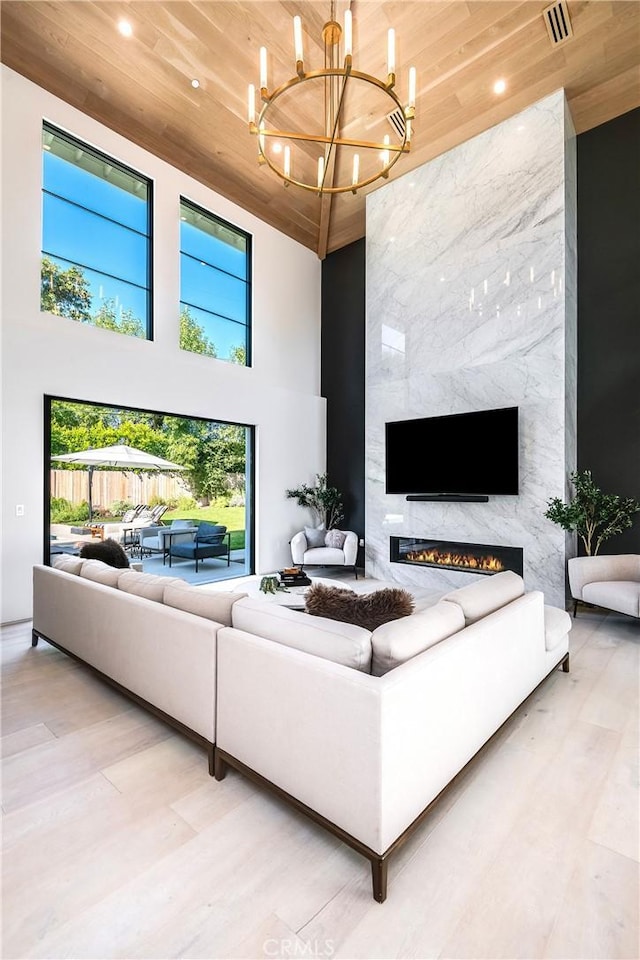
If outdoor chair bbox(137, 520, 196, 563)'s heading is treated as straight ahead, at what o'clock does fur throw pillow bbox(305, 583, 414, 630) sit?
The fur throw pillow is roughly at 10 o'clock from the outdoor chair.

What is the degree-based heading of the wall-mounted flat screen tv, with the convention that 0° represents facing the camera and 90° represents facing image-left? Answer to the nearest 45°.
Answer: approximately 45°

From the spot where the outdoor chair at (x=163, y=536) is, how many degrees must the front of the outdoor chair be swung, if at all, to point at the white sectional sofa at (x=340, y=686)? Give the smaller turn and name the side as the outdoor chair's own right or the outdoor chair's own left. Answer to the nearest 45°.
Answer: approximately 45° to the outdoor chair's own left

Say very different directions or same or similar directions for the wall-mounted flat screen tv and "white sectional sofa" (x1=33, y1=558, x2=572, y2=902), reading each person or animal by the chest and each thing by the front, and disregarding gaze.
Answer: very different directions

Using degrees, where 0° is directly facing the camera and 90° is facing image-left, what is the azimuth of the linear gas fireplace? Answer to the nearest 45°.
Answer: approximately 45°

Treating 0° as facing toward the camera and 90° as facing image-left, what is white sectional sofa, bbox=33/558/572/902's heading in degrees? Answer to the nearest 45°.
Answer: approximately 225°

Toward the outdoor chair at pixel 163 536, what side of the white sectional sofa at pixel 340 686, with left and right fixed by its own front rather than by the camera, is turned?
left

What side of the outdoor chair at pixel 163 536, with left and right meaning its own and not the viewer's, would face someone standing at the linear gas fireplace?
left
